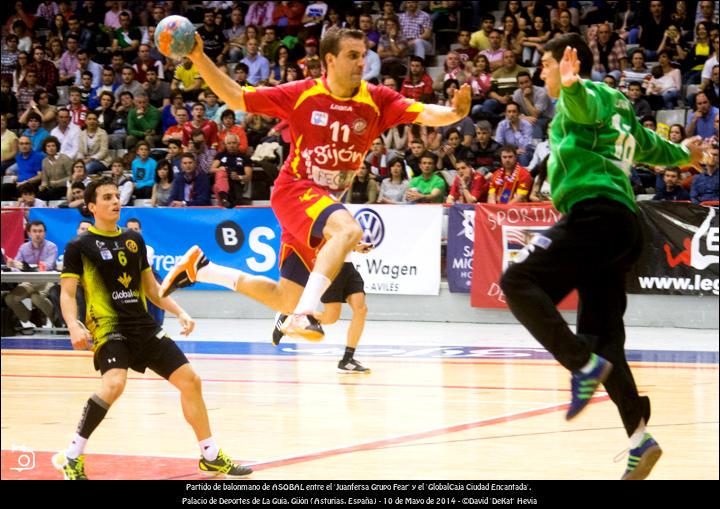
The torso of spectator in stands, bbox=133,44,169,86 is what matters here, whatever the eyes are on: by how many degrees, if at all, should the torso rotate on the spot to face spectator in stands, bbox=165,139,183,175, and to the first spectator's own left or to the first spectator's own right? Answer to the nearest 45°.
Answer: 0° — they already face them

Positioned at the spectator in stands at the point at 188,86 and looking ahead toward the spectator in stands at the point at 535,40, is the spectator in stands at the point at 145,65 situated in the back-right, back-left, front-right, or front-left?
back-left

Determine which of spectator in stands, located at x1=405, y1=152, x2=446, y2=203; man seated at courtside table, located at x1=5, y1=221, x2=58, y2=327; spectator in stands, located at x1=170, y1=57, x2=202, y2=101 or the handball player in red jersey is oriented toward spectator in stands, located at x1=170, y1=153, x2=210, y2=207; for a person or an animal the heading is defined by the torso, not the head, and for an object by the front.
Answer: spectator in stands, located at x1=170, y1=57, x2=202, y2=101

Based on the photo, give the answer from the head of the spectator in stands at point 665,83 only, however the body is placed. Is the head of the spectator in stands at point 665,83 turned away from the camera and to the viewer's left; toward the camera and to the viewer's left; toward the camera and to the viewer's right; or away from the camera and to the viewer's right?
toward the camera and to the viewer's left

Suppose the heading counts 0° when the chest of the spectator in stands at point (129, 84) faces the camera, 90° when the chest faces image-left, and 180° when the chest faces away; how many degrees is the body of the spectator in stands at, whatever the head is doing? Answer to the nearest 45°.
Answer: approximately 0°

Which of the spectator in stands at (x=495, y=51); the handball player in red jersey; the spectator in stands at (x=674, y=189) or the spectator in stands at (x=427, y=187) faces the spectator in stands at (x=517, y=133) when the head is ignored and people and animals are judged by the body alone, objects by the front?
the spectator in stands at (x=495, y=51)

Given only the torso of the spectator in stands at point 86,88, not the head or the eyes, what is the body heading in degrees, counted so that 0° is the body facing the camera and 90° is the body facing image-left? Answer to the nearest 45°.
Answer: approximately 0°

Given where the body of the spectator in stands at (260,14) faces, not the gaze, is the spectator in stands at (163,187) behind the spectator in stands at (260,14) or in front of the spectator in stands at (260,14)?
in front

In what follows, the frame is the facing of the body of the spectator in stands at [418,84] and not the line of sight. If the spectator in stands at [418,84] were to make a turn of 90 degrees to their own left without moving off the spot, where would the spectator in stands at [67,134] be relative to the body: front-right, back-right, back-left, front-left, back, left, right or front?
back
